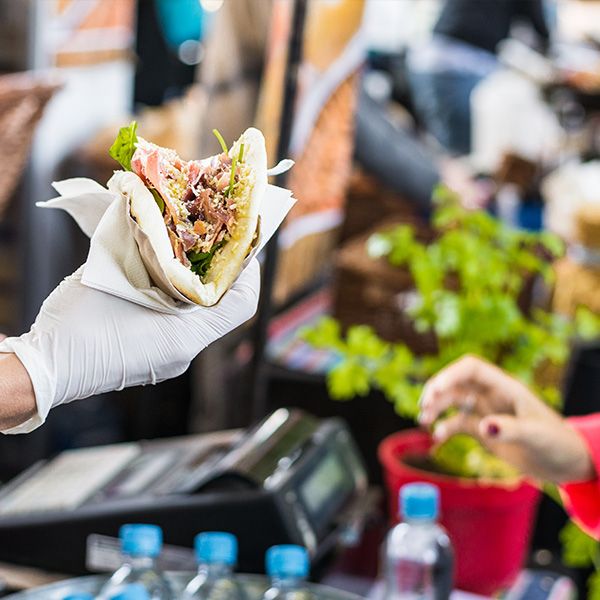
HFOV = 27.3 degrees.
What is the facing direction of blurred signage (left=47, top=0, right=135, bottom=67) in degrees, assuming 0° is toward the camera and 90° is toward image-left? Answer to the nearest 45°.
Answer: approximately 0°

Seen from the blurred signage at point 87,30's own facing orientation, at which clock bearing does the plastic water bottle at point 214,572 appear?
The plastic water bottle is roughly at 12 o'clock from the blurred signage.

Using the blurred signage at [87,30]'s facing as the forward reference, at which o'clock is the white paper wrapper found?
The white paper wrapper is roughly at 12 o'clock from the blurred signage.

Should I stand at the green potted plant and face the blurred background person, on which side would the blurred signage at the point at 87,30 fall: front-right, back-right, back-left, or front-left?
front-left

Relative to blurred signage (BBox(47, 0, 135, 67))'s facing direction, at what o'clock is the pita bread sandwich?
The pita bread sandwich is roughly at 12 o'clock from the blurred signage.

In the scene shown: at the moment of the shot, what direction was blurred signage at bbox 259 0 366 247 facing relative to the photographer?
facing the viewer

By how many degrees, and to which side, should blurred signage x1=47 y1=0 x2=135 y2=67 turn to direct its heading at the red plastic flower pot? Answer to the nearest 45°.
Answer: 0° — it already faces it

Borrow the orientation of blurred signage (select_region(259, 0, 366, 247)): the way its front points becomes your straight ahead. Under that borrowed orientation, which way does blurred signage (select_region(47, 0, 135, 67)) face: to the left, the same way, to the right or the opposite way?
the same way

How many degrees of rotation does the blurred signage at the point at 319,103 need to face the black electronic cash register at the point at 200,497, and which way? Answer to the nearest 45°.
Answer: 0° — it already faces it

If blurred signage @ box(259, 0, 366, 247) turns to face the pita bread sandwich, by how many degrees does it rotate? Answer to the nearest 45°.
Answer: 0° — it already faces it

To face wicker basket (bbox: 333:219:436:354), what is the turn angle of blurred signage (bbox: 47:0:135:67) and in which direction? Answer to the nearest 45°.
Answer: approximately 45° to its left
